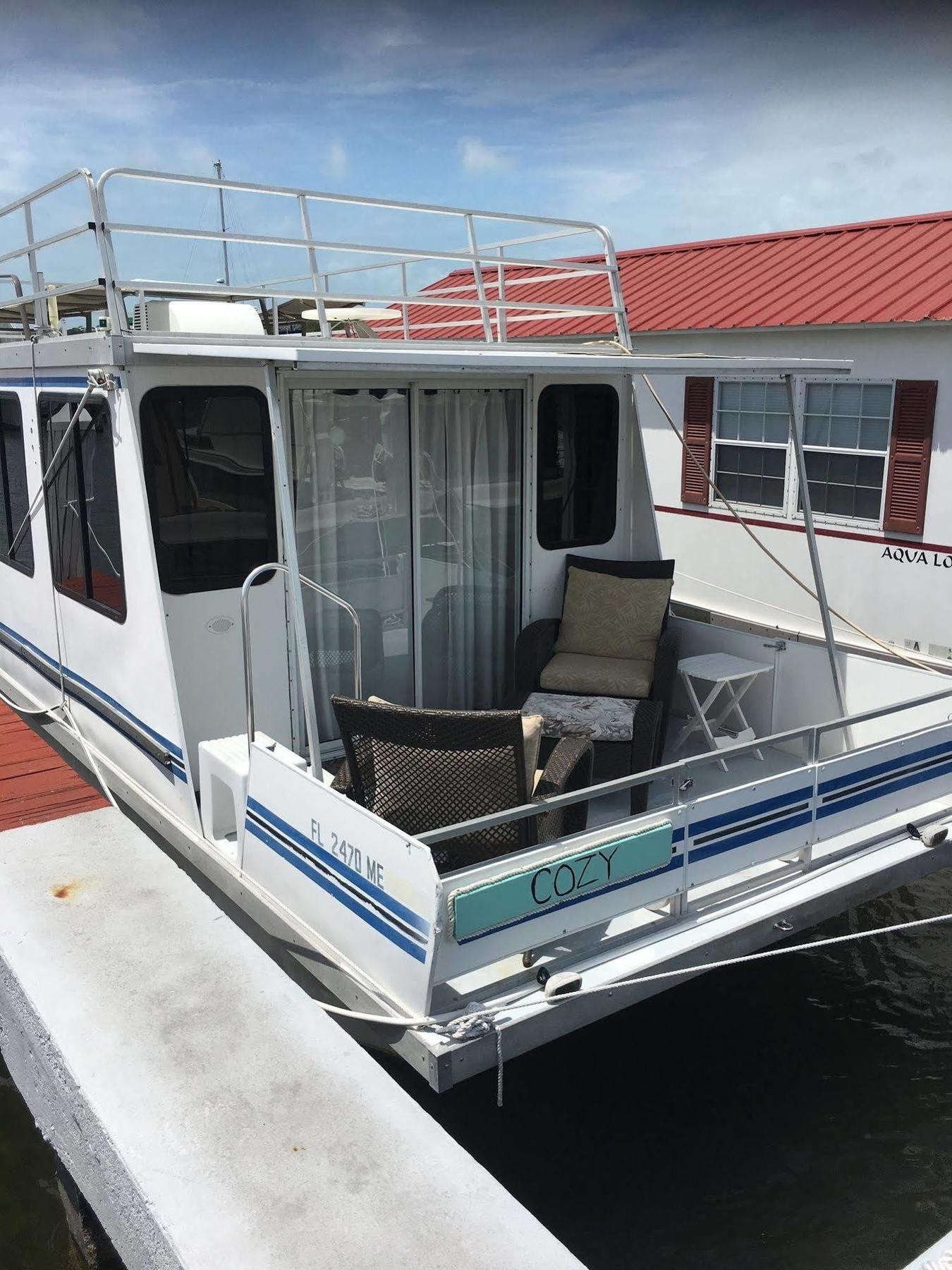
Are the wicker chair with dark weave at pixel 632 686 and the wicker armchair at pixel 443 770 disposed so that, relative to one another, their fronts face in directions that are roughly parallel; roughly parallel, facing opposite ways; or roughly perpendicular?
roughly parallel, facing opposite ways

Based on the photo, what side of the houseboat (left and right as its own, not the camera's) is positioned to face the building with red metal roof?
left

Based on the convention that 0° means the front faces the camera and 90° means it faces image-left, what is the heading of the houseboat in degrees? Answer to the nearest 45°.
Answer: approximately 315°

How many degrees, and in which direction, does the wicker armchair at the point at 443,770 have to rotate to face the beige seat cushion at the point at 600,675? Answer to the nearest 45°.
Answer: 0° — it already faces it

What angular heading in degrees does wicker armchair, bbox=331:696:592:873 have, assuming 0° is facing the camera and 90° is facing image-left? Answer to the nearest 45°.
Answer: approximately 225°

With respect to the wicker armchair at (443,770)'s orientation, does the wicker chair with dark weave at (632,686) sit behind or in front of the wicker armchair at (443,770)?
in front

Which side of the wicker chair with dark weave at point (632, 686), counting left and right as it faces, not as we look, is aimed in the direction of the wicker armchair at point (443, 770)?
front
